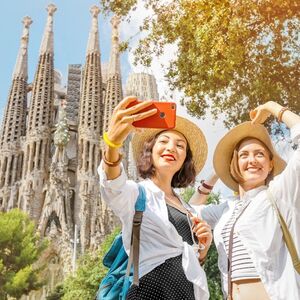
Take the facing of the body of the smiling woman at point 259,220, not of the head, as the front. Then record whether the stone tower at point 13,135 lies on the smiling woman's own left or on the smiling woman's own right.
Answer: on the smiling woman's own right

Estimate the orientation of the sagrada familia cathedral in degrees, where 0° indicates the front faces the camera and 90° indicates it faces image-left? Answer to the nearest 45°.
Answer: approximately 0°

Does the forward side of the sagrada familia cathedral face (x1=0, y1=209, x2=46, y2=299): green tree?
yes

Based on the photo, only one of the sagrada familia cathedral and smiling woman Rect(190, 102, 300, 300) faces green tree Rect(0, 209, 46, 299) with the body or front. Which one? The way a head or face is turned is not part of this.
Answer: the sagrada familia cathedral

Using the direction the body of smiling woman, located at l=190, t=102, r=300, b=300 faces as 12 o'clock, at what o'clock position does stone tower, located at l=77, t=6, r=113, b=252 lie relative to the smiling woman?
The stone tower is roughly at 4 o'clock from the smiling woman.

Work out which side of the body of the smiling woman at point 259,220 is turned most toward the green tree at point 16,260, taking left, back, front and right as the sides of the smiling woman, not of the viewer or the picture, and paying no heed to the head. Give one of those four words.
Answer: right

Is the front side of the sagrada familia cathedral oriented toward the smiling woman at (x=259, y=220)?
yes
